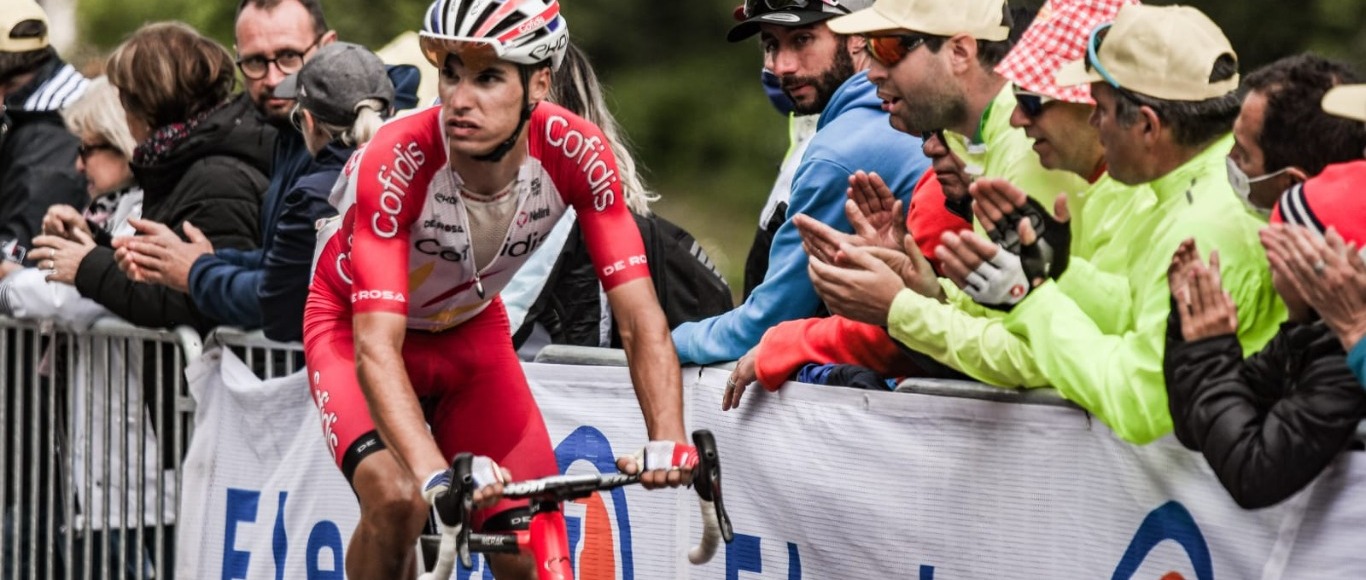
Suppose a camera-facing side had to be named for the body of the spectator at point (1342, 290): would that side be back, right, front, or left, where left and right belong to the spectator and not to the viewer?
left

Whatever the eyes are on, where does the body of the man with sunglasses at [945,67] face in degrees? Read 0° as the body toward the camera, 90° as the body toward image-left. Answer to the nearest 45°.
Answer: approximately 90°

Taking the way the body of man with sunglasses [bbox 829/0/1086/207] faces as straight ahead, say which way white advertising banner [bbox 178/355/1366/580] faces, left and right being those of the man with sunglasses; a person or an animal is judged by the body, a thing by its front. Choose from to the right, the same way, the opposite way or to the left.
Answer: to the left

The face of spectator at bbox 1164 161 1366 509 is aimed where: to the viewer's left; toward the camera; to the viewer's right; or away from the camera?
to the viewer's left

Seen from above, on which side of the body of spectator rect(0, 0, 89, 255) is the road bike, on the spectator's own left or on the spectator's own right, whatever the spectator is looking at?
on the spectator's own left
